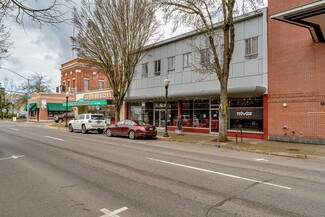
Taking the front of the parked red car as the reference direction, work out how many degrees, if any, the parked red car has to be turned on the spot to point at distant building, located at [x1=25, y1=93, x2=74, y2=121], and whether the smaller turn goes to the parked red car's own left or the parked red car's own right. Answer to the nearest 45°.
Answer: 0° — it already faces it

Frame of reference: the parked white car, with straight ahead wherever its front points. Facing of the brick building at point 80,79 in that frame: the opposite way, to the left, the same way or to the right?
to the left

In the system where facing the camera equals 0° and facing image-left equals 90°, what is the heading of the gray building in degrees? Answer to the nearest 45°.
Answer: approximately 45°

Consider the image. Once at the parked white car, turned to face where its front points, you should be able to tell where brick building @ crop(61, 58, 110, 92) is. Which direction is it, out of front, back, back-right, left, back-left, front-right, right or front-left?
front-right

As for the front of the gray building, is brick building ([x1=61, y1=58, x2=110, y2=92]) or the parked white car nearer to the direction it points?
the parked white car

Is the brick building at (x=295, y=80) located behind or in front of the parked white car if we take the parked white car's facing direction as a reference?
behind

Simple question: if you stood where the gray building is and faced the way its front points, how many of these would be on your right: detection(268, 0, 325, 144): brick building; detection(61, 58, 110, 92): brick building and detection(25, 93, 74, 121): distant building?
2

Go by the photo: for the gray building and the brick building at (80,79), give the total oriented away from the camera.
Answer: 0

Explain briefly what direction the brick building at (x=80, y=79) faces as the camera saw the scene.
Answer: facing the viewer and to the left of the viewer

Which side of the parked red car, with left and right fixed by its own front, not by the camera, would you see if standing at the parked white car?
front

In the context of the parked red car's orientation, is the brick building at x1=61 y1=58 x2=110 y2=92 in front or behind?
in front

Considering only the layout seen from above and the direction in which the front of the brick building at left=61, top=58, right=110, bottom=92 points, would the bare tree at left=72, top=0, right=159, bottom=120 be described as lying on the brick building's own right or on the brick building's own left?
on the brick building's own left

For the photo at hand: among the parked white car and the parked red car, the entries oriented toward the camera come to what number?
0

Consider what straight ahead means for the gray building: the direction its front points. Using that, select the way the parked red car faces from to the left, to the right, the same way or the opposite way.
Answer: to the right

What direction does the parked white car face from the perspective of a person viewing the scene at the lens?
facing away from the viewer and to the left of the viewer
